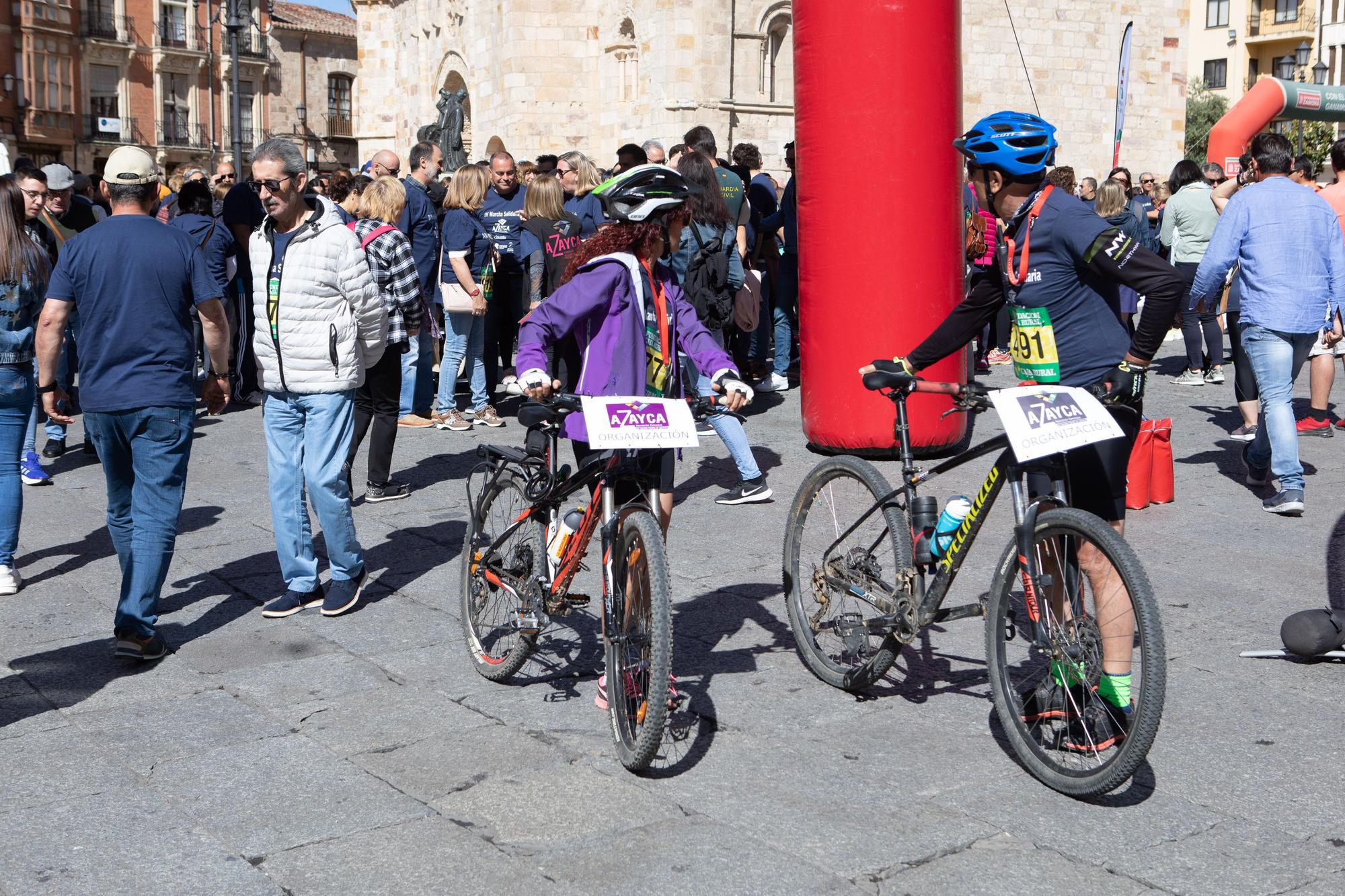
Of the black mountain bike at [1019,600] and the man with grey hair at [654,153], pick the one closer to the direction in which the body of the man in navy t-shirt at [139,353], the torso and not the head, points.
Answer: the man with grey hair

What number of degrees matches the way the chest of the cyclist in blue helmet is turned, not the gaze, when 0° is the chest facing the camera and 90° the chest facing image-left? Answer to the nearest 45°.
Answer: approximately 45°

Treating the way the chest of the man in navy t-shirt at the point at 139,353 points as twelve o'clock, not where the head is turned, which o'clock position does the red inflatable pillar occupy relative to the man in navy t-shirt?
The red inflatable pillar is roughly at 2 o'clock from the man in navy t-shirt.

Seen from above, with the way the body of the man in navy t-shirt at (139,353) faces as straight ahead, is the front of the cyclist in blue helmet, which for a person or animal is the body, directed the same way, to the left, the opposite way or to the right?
to the left

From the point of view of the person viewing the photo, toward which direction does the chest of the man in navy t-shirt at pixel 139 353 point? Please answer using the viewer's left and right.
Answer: facing away from the viewer

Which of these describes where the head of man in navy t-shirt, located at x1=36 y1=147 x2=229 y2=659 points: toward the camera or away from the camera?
away from the camera
